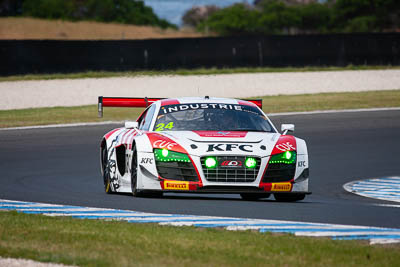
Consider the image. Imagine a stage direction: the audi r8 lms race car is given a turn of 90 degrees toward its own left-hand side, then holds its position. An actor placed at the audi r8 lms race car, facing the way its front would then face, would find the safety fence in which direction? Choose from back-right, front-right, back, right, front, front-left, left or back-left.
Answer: left

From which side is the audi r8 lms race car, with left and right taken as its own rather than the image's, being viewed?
front
